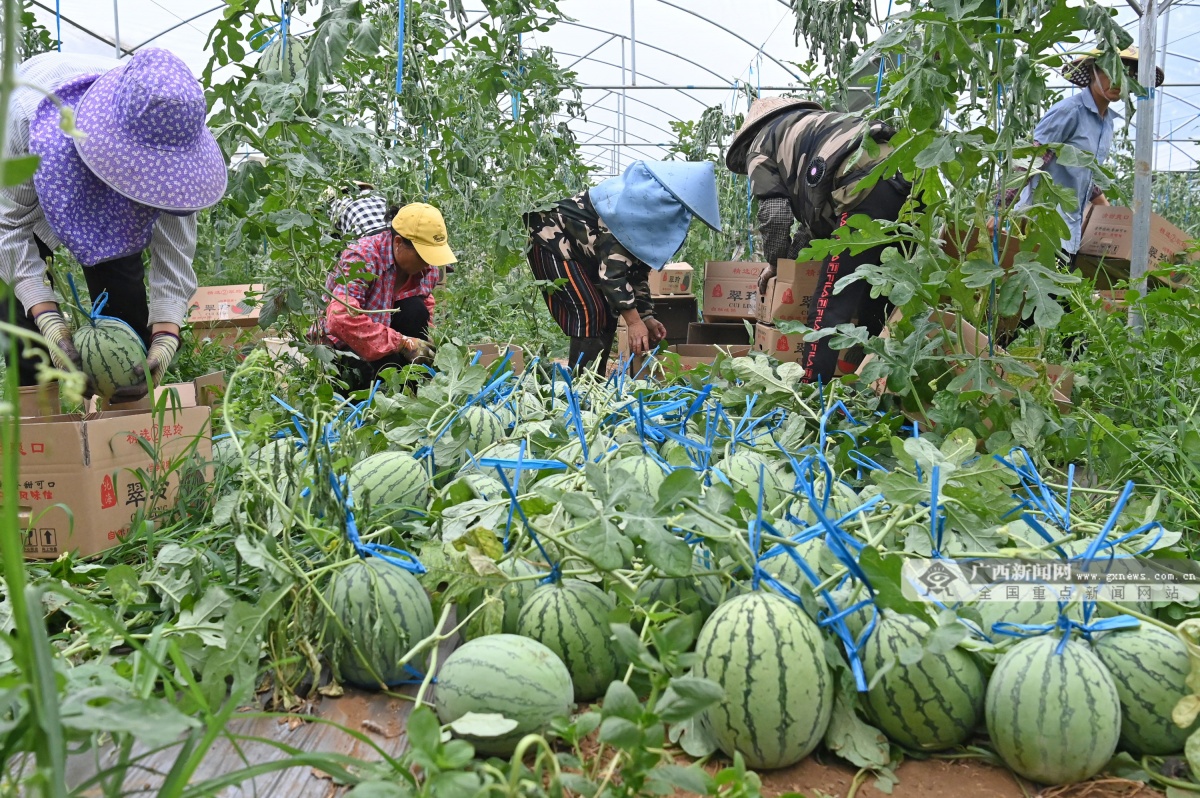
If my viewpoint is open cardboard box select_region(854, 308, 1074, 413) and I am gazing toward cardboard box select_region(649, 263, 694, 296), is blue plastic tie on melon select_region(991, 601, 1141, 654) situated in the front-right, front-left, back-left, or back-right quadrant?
back-left

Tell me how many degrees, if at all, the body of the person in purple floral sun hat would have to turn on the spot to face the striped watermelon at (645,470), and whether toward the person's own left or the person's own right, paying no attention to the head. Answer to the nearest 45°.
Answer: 0° — they already face it

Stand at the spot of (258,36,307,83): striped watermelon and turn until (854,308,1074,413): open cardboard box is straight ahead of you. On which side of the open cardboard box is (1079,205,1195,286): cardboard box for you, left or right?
left

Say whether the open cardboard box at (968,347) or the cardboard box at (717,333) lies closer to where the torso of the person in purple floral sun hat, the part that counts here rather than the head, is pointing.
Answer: the open cardboard box

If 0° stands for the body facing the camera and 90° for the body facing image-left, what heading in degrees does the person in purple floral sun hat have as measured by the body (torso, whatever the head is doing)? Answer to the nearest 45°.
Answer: approximately 315°

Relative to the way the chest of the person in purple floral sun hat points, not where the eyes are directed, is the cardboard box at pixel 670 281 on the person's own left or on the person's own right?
on the person's own left

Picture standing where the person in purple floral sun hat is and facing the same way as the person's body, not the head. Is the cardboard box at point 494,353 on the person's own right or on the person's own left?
on the person's own left

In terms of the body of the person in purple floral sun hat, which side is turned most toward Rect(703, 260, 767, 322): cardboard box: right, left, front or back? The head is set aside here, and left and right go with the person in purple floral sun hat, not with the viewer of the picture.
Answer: left
